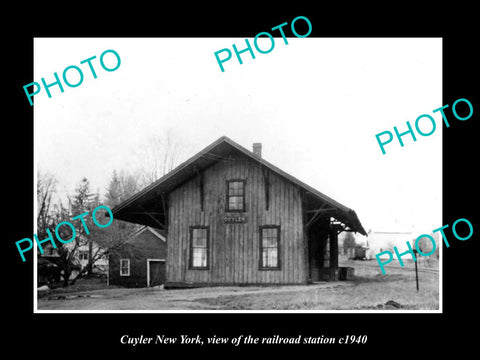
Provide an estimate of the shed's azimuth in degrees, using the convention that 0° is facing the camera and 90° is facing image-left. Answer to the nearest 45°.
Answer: approximately 0°
